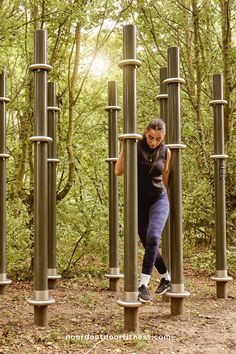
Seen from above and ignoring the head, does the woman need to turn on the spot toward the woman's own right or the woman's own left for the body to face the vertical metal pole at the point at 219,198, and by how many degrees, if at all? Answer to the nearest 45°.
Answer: approximately 135° to the woman's own left

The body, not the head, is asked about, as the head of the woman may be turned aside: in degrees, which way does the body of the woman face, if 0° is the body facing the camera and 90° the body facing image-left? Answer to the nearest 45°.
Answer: approximately 0°

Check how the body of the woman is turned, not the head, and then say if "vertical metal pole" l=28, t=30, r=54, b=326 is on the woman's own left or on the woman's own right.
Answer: on the woman's own right
